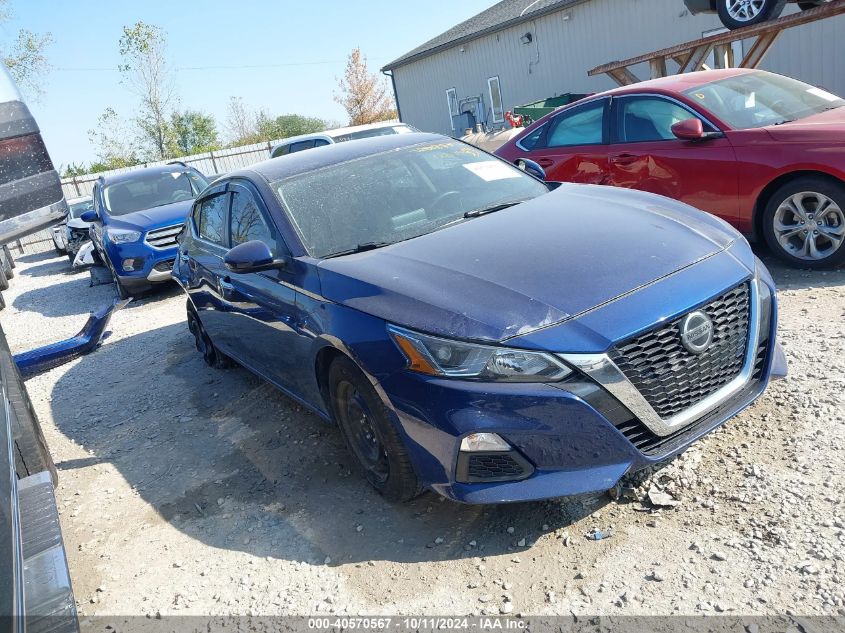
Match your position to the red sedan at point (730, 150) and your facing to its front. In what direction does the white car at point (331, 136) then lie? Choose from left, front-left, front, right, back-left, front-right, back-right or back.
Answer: back

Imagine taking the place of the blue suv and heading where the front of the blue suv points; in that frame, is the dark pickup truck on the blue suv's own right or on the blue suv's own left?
on the blue suv's own right

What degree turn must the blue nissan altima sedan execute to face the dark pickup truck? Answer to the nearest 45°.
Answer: approximately 135° to its right

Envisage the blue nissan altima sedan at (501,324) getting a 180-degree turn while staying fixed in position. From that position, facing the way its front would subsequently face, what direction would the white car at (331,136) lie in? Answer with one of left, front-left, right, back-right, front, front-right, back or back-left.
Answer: front-right

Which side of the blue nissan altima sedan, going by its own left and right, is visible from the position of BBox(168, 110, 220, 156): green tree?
back

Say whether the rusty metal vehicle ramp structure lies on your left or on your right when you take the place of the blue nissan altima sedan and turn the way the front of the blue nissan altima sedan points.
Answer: on your left

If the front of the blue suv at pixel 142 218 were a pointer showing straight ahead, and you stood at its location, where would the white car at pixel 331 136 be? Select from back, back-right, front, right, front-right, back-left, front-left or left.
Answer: left

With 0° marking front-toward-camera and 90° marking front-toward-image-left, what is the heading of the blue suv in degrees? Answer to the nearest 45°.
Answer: approximately 315°

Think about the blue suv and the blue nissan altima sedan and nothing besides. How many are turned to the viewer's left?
0
